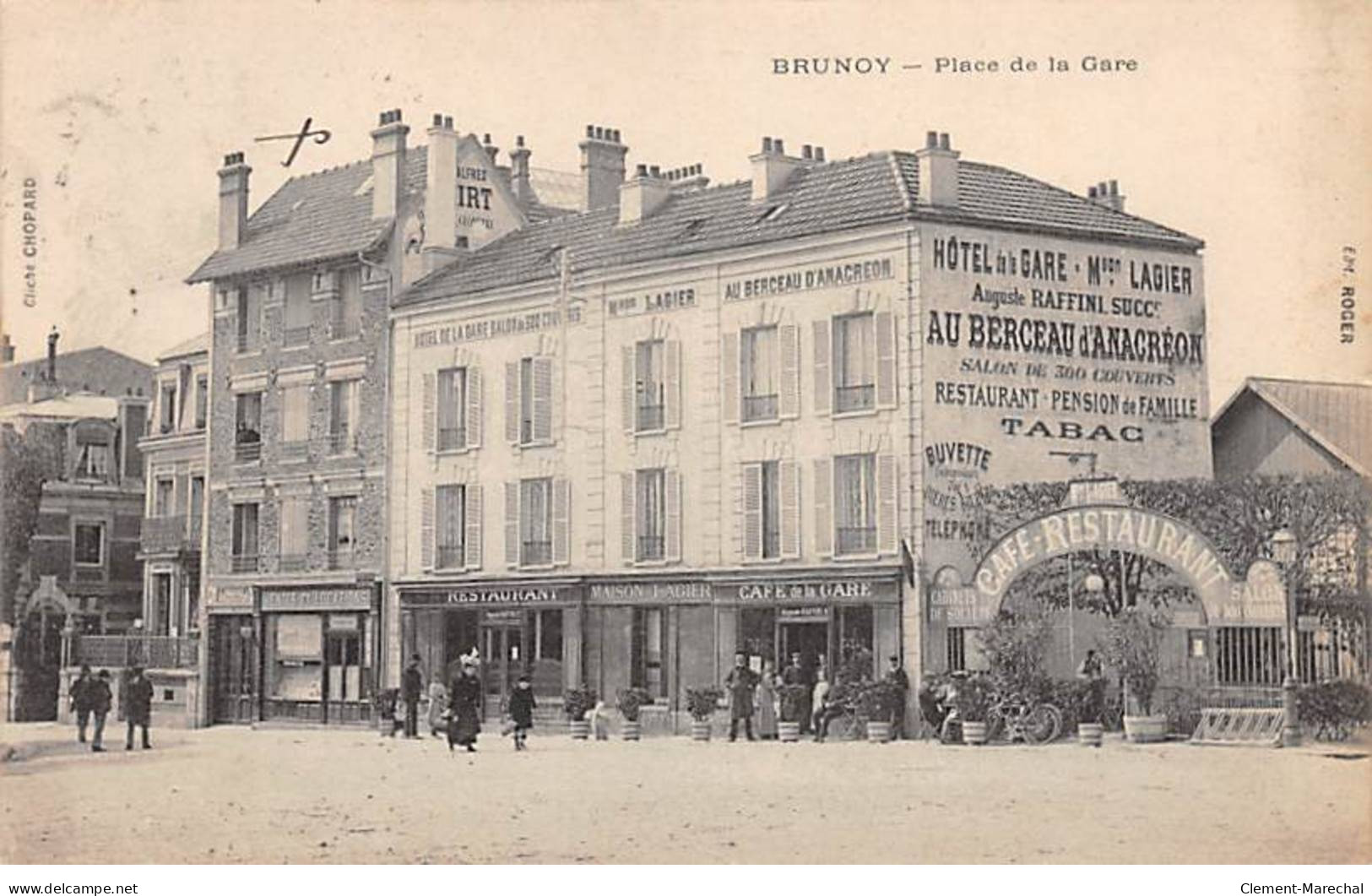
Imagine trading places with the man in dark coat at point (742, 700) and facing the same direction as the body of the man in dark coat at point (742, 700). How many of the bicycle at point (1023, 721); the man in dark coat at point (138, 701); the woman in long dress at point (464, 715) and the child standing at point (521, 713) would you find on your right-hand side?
3

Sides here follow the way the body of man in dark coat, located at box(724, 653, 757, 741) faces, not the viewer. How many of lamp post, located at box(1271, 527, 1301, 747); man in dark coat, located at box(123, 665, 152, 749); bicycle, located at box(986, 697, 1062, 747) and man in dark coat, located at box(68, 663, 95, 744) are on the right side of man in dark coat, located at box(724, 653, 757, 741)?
2

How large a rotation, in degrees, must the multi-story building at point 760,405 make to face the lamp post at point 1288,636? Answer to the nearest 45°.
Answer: approximately 90° to its left

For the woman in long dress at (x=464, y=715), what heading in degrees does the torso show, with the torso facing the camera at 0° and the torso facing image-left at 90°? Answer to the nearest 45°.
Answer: approximately 0°

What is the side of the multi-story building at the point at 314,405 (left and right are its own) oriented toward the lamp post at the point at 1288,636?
left

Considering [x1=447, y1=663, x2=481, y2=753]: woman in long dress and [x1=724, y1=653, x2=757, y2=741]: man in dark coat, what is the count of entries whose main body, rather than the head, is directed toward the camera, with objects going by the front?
2

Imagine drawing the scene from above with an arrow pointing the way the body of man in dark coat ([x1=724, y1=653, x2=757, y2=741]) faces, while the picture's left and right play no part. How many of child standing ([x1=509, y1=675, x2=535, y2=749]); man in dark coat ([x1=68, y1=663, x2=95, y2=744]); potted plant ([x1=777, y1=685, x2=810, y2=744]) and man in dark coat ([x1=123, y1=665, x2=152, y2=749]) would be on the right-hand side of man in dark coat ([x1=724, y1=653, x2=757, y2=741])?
3

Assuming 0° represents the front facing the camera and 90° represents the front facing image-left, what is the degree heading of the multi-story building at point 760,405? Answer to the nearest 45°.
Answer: approximately 45°

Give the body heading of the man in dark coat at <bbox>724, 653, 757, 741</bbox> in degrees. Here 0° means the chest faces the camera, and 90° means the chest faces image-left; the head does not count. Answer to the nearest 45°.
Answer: approximately 0°
